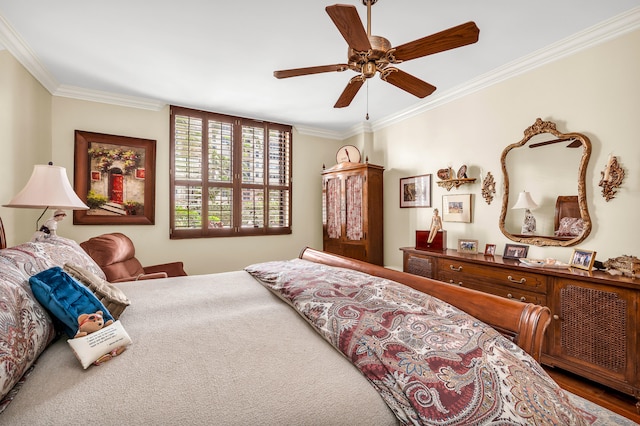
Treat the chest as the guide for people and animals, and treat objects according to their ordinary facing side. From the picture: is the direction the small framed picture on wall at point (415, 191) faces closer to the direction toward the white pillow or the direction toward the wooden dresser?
the white pillow

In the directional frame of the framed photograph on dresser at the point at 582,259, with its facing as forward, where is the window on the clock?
The window is roughly at 1 o'clock from the framed photograph on dresser.

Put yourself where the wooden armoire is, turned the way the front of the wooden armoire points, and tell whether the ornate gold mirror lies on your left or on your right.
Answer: on your left

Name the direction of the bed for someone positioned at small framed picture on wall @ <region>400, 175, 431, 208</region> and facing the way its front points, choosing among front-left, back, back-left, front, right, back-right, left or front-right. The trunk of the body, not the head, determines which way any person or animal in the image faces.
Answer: front-left

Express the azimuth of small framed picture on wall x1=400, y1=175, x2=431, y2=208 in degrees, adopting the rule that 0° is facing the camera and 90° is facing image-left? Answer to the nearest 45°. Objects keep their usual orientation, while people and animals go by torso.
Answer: approximately 45°

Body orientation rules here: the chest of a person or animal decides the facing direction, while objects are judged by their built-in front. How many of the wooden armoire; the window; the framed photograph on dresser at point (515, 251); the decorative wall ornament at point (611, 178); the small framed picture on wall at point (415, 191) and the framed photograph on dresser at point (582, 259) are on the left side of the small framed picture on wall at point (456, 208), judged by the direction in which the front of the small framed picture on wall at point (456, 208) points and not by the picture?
3

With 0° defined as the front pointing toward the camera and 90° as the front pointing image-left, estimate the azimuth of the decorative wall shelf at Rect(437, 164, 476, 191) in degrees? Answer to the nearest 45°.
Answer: approximately 45°

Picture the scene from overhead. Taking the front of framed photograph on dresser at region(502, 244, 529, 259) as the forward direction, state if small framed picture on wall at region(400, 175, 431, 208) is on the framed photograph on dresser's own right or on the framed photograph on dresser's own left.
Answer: on the framed photograph on dresser's own right

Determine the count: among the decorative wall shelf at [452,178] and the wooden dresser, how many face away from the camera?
0

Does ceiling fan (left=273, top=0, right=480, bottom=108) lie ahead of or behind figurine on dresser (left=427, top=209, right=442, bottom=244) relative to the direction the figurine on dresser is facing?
ahead
